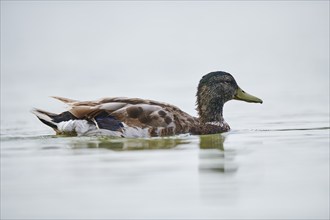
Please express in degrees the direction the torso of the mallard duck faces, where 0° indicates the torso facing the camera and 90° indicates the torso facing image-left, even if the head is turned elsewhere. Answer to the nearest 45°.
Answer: approximately 270°
